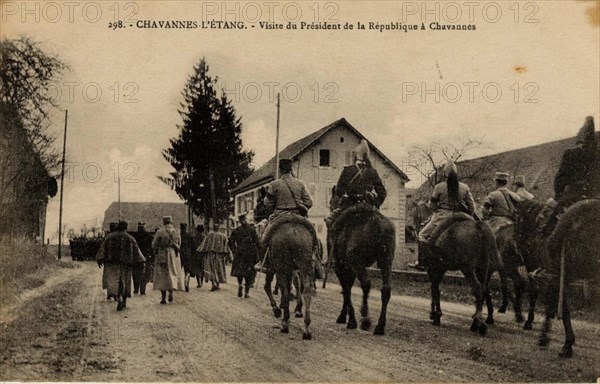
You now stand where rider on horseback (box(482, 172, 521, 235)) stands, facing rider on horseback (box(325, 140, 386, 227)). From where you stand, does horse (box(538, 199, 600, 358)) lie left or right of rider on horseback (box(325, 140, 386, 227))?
left

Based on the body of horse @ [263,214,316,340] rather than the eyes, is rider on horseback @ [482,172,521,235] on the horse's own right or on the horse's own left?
on the horse's own right

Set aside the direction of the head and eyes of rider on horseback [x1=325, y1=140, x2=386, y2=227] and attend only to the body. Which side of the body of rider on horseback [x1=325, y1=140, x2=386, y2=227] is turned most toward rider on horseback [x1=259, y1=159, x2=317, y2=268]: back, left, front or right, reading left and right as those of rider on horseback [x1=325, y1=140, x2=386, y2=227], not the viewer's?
left

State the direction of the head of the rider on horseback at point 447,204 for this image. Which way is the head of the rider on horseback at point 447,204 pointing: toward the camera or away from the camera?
away from the camera

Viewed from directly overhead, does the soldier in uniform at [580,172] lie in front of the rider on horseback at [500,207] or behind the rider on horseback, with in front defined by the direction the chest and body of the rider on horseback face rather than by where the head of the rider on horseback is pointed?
behind

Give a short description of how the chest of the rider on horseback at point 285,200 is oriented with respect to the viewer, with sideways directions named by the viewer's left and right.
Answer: facing away from the viewer

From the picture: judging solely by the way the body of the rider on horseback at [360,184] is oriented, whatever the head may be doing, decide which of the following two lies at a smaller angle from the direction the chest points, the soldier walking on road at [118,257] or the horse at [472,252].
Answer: the soldier walking on road

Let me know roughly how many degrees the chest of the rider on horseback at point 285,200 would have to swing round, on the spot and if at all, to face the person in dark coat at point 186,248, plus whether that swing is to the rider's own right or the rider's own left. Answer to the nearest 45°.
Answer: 0° — they already face them

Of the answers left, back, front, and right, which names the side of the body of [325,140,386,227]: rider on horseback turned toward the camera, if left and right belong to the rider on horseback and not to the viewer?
back

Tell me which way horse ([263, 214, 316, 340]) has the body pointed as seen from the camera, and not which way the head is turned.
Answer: away from the camera

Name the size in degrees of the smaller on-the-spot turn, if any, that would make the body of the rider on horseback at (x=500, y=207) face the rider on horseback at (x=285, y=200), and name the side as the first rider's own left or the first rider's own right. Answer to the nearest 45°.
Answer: approximately 135° to the first rider's own left
